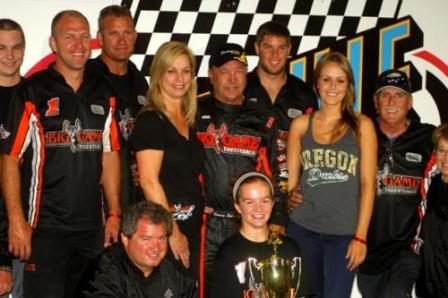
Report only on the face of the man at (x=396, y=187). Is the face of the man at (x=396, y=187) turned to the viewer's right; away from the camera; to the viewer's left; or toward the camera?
toward the camera

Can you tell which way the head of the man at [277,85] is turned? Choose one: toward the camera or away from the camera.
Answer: toward the camera

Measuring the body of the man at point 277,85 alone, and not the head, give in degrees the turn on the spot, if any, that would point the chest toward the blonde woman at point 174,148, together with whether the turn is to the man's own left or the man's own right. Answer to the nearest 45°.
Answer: approximately 45° to the man's own right

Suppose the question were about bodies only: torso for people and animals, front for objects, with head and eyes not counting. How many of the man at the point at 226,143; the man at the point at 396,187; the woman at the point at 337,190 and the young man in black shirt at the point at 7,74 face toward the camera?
4

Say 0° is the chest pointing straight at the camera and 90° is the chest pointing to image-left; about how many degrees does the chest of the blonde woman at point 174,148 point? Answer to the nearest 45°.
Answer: approximately 315°

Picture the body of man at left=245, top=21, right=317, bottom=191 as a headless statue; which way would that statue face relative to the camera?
toward the camera

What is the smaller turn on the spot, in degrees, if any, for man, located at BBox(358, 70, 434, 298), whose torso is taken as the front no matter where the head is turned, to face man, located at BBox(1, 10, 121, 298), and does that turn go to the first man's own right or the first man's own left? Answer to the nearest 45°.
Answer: approximately 45° to the first man's own right

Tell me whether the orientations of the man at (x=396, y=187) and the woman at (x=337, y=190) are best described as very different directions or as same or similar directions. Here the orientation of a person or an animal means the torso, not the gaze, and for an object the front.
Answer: same or similar directions

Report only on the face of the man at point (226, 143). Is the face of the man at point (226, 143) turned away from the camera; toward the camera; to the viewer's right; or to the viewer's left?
toward the camera

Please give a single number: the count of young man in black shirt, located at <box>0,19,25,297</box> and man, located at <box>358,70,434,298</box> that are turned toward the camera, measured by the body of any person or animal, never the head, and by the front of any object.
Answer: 2

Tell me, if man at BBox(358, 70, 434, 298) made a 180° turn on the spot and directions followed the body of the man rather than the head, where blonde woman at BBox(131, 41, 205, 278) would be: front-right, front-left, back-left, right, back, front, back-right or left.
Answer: back-left

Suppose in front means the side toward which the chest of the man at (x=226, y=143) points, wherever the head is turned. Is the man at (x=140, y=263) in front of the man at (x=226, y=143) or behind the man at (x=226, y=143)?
in front

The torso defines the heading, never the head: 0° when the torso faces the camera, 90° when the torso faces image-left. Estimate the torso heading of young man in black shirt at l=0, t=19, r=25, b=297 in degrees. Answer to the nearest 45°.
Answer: approximately 0°

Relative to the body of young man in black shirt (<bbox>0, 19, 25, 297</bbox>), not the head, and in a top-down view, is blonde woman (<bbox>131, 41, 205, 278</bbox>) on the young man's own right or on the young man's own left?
on the young man's own left

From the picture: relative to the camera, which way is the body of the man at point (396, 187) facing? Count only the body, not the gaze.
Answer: toward the camera
